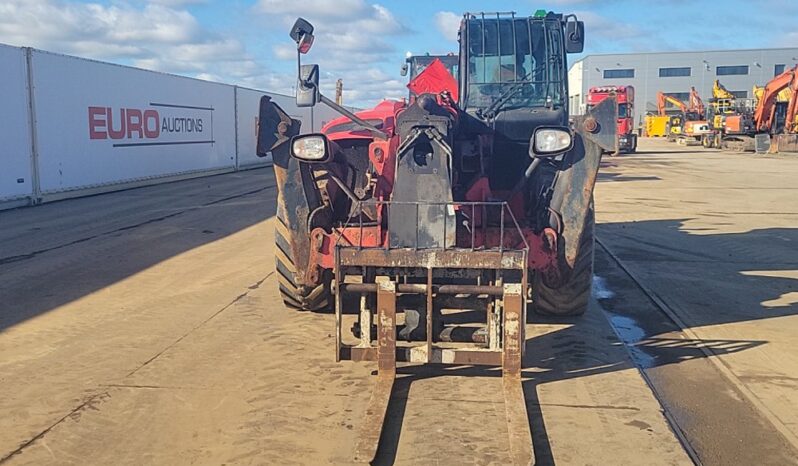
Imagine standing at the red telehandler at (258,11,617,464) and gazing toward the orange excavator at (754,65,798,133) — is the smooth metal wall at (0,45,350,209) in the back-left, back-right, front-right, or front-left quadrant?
front-left

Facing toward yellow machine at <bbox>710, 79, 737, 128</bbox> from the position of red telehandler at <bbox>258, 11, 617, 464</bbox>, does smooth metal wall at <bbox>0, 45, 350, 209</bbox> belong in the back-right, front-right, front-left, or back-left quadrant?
front-left

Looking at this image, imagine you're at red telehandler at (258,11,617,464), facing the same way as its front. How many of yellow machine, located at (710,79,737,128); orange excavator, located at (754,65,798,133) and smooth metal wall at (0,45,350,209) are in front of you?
0

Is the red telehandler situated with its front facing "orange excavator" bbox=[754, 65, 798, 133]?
no

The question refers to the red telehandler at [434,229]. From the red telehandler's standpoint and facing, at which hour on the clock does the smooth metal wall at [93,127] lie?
The smooth metal wall is roughly at 5 o'clock from the red telehandler.

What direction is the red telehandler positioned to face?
toward the camera

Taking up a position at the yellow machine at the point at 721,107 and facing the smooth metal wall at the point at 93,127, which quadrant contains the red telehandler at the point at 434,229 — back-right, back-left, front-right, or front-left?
front-left

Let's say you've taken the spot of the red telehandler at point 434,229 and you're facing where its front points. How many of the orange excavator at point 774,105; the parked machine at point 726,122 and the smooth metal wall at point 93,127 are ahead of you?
0

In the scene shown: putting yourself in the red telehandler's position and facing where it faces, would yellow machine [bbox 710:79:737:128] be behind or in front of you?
behind

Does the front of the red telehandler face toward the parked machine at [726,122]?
no
